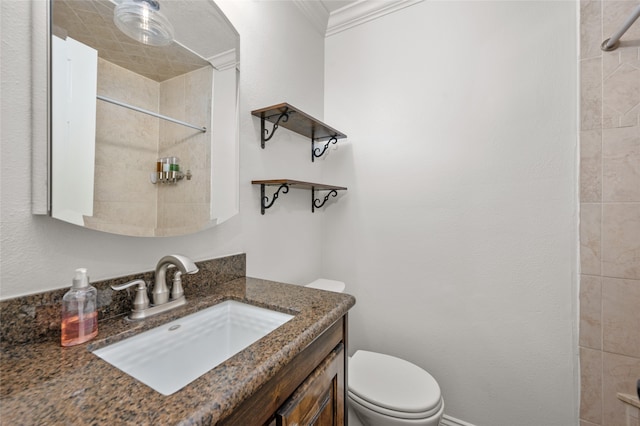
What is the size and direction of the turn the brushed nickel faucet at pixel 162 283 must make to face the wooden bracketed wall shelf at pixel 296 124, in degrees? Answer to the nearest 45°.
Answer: approximately 90° to its left

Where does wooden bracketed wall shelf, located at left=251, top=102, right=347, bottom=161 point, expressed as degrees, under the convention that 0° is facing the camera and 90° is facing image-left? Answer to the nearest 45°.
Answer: approximately 315°

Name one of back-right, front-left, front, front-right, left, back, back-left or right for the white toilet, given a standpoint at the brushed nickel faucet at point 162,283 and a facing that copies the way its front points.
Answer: front-left

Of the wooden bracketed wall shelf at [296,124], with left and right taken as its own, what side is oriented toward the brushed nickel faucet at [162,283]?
right

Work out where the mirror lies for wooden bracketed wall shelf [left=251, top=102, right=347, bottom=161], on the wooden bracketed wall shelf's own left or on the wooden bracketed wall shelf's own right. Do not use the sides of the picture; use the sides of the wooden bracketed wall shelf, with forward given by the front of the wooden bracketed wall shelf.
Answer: on the wooden bracketed wall shelf's own right

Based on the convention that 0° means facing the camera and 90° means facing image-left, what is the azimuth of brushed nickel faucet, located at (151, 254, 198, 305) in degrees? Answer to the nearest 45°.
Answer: approximately 315°

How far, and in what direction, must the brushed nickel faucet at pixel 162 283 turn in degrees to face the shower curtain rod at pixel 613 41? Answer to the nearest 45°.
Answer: approximately 45° to its left

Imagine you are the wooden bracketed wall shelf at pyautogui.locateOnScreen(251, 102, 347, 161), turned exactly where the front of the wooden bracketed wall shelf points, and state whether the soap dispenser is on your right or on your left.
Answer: on your right
